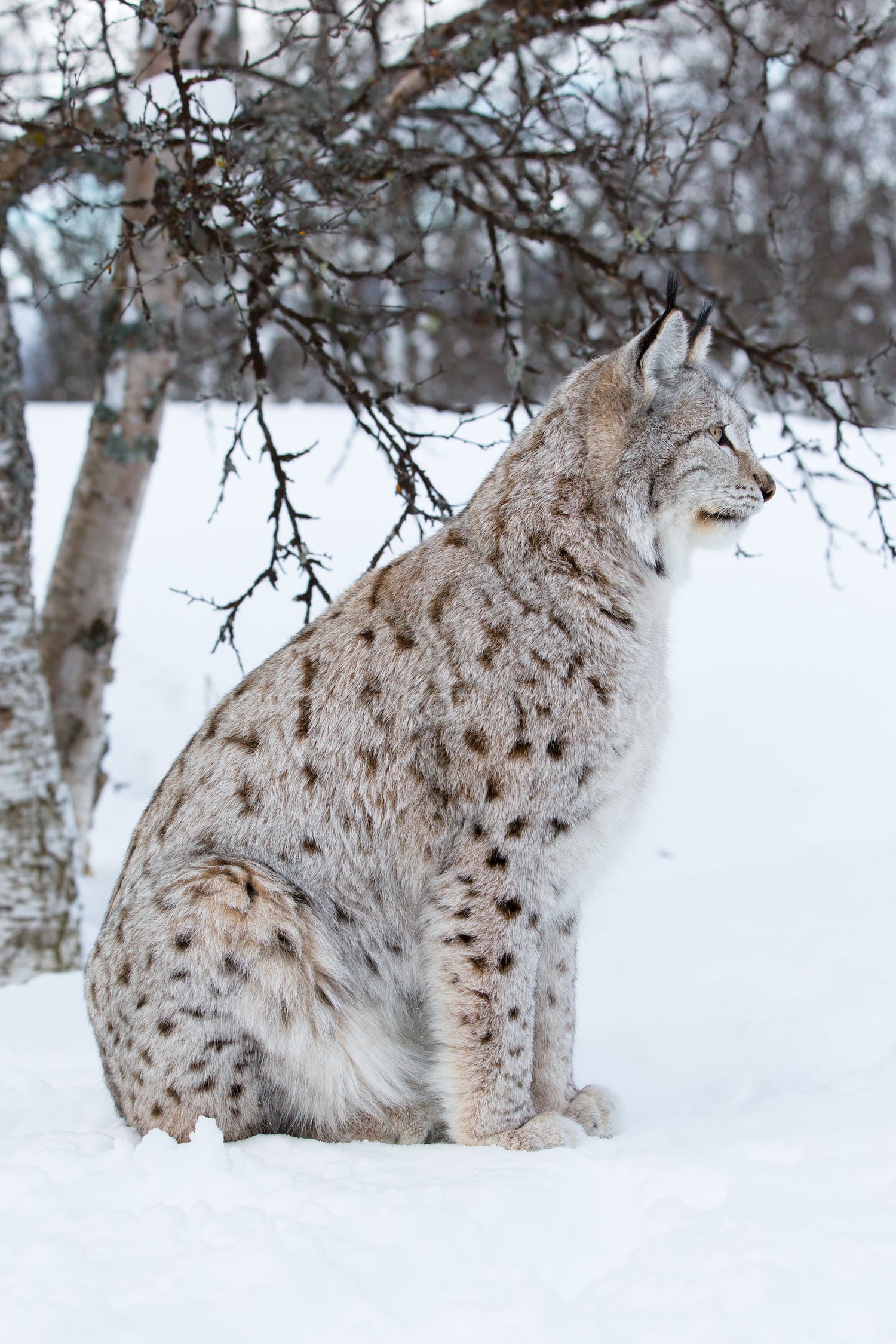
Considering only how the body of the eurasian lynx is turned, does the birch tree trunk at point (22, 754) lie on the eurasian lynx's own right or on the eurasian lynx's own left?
on the eurasian lynx's own left

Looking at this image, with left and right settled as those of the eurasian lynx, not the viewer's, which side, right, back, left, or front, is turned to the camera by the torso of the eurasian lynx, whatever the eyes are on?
right

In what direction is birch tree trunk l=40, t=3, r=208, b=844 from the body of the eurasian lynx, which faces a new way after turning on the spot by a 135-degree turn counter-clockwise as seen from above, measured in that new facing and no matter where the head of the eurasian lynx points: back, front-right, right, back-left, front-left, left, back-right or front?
front
